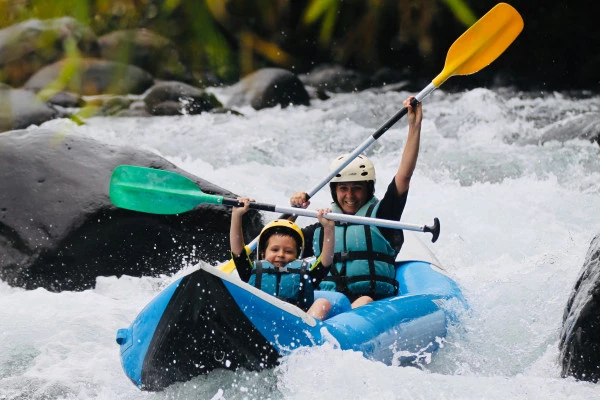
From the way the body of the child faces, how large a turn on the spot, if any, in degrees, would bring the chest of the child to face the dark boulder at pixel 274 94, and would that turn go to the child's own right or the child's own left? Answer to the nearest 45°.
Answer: approximately 180°

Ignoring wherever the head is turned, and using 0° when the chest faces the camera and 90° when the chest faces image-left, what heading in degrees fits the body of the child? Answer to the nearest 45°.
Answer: approximately 0°

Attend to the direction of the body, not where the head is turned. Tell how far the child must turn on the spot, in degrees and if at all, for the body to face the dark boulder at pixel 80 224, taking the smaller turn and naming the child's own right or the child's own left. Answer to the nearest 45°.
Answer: approximately 135° to the child's own right

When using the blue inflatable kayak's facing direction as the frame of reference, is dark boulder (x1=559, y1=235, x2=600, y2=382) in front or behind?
behind

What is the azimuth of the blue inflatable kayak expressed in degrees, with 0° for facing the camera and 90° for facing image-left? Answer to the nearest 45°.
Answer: approximately 45°
